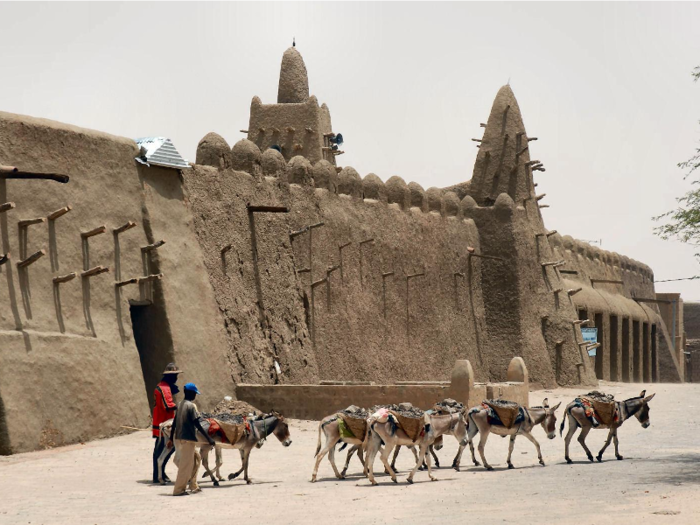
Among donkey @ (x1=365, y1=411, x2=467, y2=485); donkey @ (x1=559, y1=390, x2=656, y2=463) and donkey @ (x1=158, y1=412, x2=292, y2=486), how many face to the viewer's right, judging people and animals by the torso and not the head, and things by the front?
3

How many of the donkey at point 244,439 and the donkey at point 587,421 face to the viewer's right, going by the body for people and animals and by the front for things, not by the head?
2

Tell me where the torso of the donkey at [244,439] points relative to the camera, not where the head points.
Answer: to the viewer's right

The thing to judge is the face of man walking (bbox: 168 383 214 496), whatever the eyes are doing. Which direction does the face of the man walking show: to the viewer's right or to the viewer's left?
to the viewer's right

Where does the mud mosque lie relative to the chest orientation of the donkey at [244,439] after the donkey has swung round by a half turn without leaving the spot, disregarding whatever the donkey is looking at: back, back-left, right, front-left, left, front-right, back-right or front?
right

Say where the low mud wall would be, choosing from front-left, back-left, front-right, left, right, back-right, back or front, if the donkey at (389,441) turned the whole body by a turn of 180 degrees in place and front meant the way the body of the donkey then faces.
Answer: right

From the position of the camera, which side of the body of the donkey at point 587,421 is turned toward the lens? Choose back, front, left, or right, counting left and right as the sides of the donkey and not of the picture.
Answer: right

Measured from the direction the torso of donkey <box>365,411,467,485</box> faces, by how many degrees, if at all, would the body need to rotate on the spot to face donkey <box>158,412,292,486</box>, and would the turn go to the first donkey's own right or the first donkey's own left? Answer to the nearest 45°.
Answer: approximately 180°

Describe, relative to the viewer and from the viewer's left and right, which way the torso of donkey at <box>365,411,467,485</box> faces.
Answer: facing to the right of the viewer

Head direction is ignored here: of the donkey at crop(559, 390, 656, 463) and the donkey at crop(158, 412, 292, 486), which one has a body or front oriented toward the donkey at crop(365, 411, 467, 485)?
the donkey at crop(158, 412, 292, 486)
